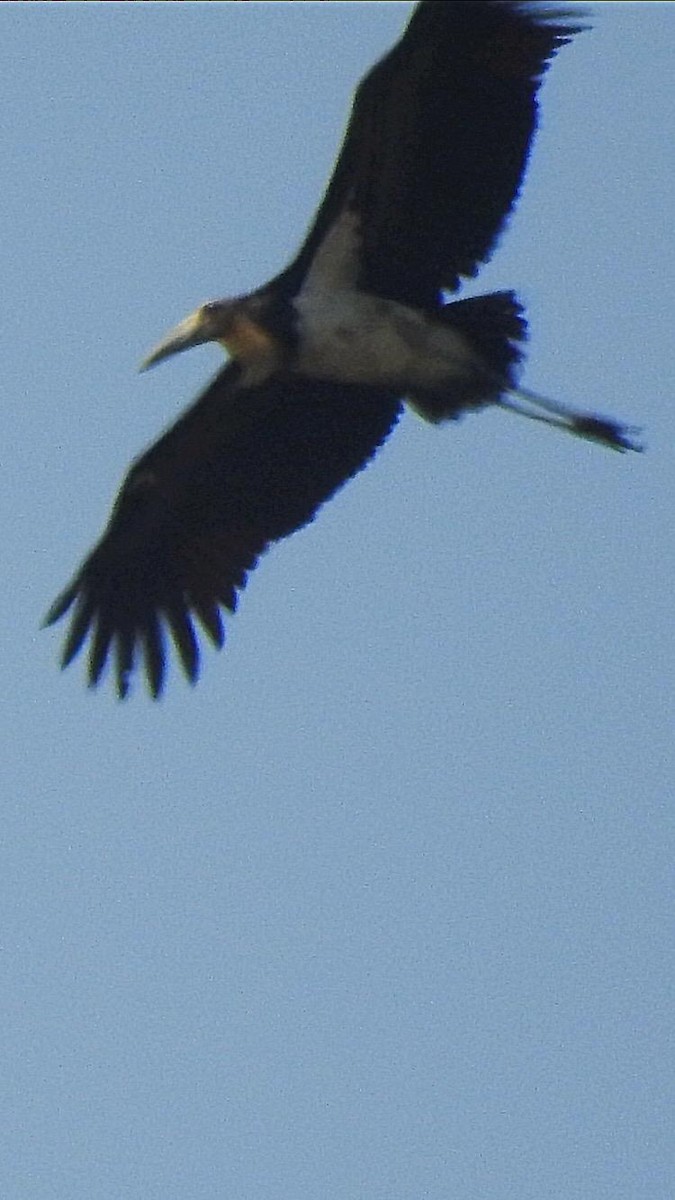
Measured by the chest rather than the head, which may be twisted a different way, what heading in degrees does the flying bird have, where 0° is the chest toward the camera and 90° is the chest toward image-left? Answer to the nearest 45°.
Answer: approximately 90°
